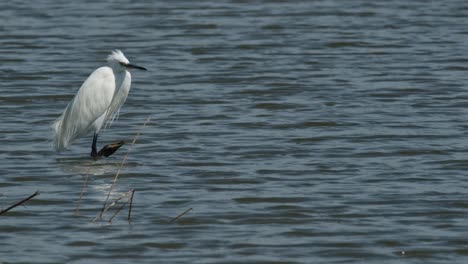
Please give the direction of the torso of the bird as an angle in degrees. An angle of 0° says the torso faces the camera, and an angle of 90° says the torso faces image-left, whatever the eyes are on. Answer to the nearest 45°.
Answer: approximately 270°
